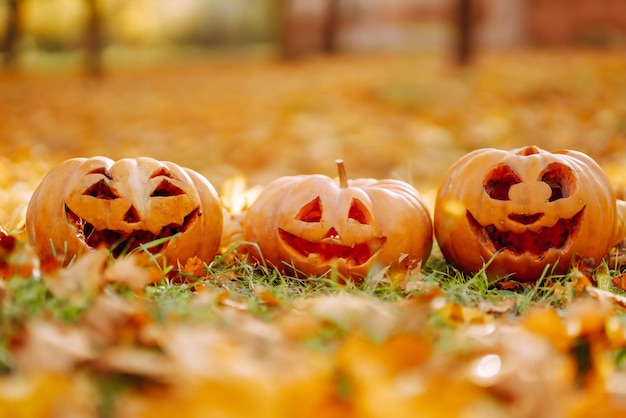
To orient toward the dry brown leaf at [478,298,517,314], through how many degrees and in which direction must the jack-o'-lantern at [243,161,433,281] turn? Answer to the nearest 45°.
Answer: approximately 45° to its left

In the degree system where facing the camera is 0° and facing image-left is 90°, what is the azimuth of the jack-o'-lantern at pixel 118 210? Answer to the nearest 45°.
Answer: approximately 0°

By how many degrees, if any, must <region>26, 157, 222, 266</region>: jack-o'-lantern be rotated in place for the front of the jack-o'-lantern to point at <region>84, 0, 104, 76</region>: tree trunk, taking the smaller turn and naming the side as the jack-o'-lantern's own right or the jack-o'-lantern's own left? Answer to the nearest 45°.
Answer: approximately 180°

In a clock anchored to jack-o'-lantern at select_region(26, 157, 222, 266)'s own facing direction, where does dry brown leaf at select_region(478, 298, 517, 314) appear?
The dry brown leaf is roughly at 10 o'clock from the jack-o'-lantern.

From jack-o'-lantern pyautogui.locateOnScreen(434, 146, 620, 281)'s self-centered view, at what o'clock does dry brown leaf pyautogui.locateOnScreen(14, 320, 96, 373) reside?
The dry brown leaf is roughly at 1 o'clock from the jack-o'-lantern.

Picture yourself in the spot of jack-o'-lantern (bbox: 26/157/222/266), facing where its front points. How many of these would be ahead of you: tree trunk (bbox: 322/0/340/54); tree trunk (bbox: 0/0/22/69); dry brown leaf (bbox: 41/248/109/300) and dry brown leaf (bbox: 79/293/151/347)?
2

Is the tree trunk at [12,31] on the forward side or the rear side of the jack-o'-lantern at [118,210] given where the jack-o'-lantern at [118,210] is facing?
on the rear side

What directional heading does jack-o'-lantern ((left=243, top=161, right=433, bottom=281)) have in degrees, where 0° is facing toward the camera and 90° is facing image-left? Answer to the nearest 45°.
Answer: approximately 0°
